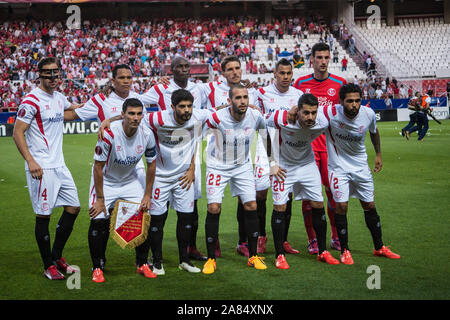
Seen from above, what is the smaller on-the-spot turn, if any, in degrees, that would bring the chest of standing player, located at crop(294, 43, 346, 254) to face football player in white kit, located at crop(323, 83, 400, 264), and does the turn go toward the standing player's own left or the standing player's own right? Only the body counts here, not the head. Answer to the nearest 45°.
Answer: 0° — they already face them

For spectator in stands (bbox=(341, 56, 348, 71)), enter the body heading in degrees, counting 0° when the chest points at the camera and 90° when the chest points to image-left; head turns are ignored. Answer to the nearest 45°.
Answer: approximately 0°

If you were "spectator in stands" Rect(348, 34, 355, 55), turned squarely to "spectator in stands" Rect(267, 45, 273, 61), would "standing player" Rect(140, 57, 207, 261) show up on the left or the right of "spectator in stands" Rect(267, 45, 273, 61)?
left

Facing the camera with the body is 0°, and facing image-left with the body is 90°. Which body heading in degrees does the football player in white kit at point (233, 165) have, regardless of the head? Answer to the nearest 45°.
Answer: approximately 0°

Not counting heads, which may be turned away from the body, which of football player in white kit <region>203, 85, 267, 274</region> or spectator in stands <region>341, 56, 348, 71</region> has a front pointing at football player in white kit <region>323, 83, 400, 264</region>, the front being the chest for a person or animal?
the spectator in stands

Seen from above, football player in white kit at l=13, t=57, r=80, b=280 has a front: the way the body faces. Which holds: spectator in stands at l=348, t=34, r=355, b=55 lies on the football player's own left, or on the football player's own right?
on the football player's own left

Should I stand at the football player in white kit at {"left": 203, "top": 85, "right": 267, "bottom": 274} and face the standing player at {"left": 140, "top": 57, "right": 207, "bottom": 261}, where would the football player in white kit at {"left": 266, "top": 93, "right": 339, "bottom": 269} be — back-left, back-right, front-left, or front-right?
back-right

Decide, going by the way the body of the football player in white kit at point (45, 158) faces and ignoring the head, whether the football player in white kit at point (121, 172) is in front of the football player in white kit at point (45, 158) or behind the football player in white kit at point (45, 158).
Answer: in front

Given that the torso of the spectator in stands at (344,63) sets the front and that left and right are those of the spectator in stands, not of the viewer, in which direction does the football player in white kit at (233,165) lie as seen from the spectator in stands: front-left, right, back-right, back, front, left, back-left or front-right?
front

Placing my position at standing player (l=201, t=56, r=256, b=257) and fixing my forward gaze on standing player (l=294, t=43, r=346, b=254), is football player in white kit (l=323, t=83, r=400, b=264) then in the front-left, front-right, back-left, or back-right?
front-right

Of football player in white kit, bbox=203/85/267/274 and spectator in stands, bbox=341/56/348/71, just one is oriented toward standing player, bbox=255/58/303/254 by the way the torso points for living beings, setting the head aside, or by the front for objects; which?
the spectator in stands

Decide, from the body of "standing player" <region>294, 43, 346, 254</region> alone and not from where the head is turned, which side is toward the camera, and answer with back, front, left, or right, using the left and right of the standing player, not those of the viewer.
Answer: front

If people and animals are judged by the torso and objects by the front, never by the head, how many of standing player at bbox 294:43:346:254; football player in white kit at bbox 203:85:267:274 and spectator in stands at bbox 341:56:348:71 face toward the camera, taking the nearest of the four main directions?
3
